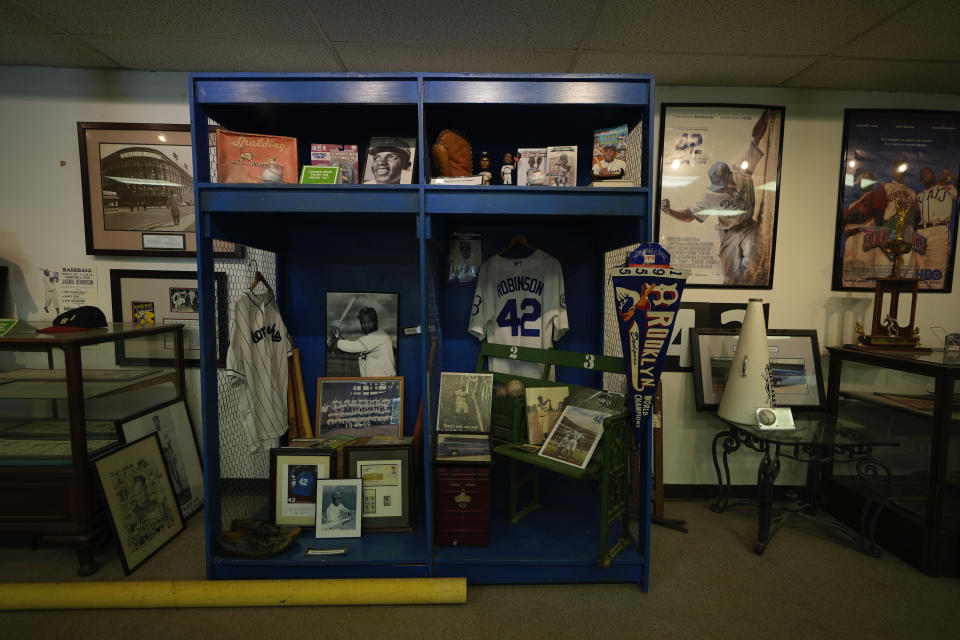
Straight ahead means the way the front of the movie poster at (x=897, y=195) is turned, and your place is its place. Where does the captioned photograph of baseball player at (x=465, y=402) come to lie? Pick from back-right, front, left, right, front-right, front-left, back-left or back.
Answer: front-right

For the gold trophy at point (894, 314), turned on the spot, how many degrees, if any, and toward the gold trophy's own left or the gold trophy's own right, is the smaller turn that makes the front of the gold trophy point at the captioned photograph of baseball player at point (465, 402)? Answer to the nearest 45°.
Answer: approximately 45° to the gold trophy's own right

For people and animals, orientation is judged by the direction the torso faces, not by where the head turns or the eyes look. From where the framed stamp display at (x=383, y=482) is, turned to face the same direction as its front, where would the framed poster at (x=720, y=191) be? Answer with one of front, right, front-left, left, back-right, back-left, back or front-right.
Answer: left

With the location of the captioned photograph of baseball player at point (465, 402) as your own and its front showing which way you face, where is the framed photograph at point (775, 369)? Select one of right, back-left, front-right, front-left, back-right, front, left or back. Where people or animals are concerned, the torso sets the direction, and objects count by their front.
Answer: left

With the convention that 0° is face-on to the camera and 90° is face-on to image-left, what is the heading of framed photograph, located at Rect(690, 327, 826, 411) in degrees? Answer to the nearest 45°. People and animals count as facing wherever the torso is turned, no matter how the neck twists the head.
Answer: approximately 0°
